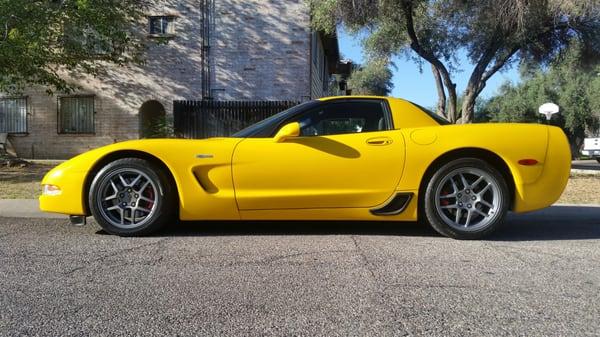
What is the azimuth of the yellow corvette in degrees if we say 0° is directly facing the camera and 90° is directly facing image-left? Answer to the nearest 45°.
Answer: approximately 90°

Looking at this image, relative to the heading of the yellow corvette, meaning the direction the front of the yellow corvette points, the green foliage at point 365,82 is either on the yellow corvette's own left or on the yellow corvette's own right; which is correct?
on the yellow corvette's own right

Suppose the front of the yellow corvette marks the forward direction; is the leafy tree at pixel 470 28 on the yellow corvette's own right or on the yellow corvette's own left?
on the yellow corvette's own right

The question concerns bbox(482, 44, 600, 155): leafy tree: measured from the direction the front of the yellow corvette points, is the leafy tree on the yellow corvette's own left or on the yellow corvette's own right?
on the yellow corvette's own right

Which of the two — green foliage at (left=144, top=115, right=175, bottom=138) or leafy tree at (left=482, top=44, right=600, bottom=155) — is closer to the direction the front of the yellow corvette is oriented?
the green foliage

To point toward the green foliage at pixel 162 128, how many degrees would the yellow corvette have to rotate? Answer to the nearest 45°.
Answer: approximately 90° to its right

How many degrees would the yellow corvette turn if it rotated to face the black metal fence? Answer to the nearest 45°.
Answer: approximately 90° to its right

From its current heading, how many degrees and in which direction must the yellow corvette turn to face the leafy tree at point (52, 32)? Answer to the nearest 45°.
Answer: approximately 45° to its right
